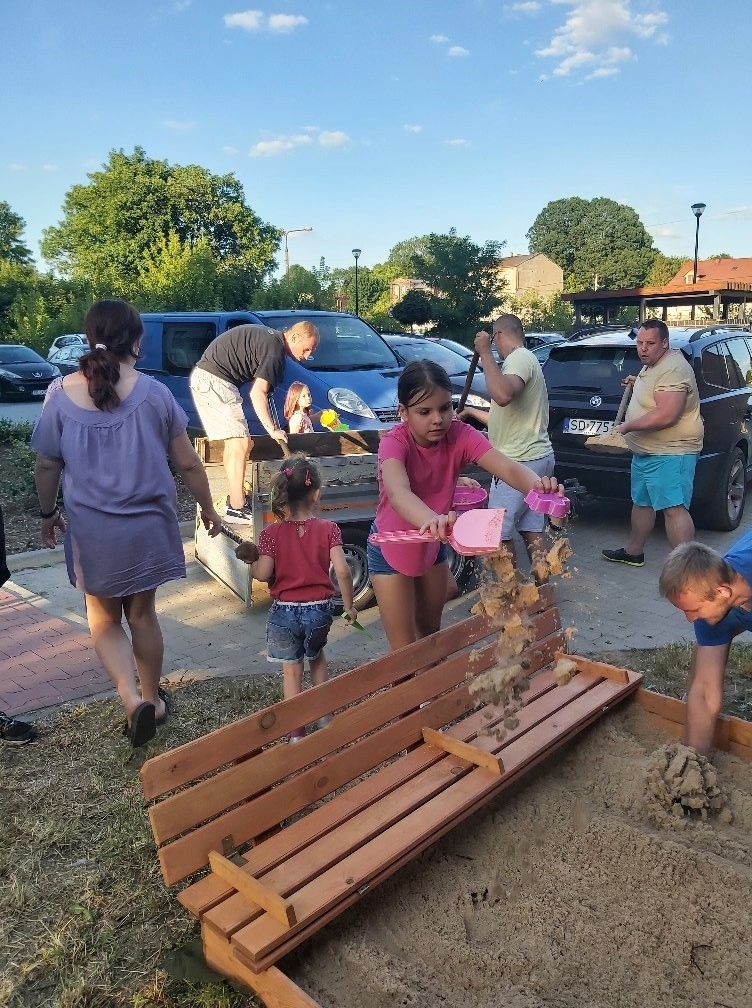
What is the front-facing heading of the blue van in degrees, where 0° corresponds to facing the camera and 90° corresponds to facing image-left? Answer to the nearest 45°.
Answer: approximately 315°

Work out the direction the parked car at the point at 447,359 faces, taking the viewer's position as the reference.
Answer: facing the viewer and to the right of the viewer

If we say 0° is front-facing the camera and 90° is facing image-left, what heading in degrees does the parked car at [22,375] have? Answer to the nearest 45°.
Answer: approximately 315°

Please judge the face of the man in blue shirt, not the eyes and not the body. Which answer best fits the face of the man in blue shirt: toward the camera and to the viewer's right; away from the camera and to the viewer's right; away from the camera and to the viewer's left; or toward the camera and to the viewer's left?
toward the camera and to the viewer's left

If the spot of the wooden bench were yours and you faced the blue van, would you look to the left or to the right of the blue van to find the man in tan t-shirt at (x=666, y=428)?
right

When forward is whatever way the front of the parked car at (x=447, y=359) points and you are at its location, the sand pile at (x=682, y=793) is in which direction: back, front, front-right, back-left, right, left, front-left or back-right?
front-right

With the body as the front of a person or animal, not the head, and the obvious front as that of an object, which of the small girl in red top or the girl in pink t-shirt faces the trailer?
the small girl in red top

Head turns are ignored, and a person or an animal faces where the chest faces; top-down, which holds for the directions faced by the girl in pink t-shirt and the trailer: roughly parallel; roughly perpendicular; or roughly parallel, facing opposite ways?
roughly perpendicular

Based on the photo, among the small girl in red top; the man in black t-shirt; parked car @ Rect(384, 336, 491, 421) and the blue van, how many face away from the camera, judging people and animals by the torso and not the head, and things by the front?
1

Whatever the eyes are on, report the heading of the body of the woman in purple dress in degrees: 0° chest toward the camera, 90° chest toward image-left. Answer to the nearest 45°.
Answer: approximately 180°

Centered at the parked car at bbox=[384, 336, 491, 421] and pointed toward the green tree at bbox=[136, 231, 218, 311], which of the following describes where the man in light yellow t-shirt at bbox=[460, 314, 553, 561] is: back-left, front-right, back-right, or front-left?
back-left

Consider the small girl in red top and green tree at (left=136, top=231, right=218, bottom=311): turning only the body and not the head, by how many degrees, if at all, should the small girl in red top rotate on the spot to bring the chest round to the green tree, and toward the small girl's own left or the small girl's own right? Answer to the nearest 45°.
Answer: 0° — they already face it
